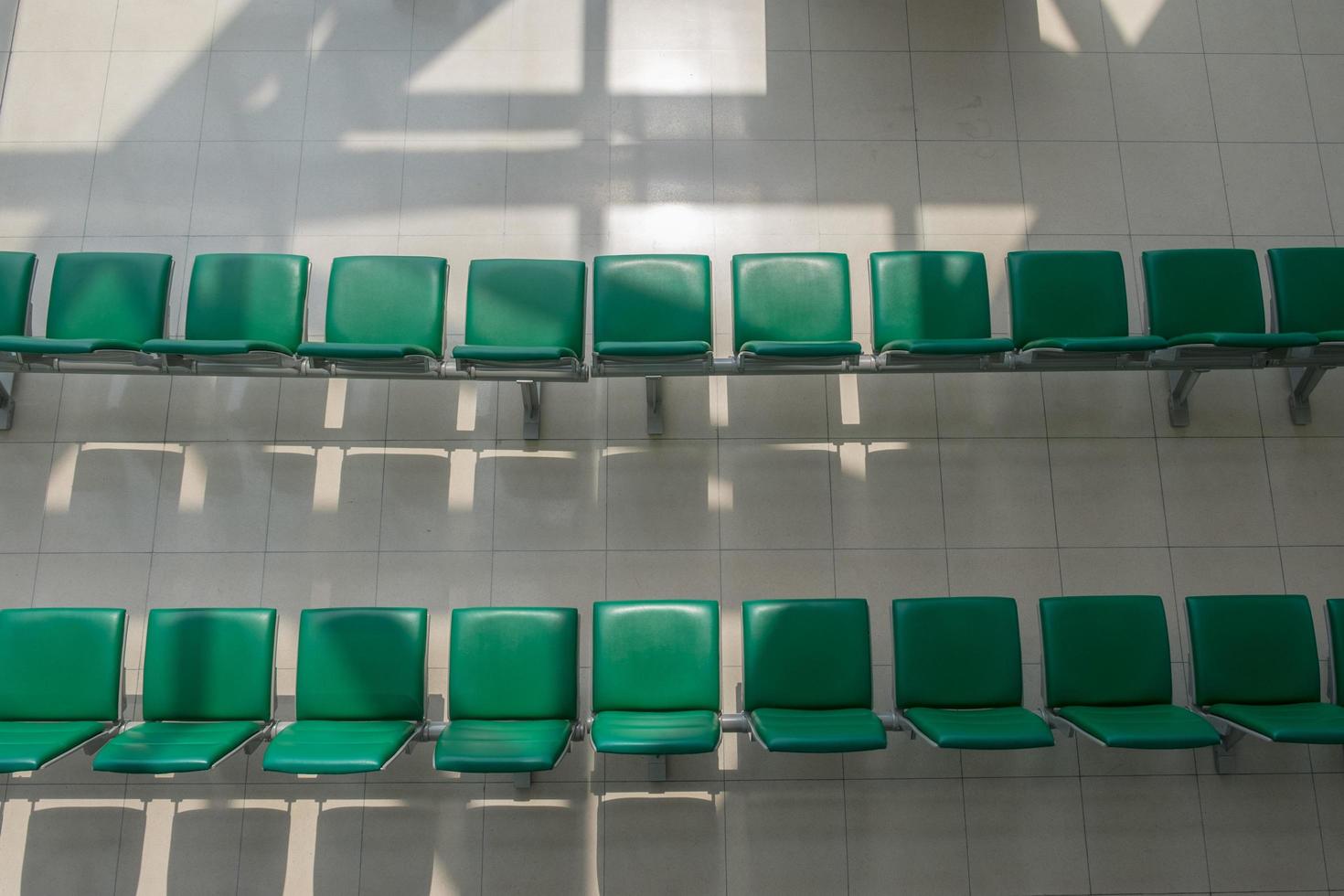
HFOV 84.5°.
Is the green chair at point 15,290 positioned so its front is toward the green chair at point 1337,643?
no

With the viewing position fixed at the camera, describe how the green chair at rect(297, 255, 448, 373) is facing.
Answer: facing the viewer and to the left of the viewer

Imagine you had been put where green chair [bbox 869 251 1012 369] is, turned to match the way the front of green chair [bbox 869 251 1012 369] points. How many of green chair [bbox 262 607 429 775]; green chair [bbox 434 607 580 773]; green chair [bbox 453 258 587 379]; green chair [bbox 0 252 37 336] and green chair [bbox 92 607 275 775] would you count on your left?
0

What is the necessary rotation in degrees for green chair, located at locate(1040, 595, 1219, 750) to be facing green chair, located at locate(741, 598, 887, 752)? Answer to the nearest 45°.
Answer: approximately 90° to its right

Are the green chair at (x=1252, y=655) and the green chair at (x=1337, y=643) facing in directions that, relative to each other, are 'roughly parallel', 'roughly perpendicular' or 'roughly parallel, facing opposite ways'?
roughly parallel

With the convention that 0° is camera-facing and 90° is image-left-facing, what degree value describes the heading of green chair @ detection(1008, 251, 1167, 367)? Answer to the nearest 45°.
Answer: approximately 315°

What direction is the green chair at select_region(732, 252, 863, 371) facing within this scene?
toward the camera

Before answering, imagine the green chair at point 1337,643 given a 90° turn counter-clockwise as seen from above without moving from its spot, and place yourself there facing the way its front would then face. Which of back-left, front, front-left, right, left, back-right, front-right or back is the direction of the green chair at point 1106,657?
back

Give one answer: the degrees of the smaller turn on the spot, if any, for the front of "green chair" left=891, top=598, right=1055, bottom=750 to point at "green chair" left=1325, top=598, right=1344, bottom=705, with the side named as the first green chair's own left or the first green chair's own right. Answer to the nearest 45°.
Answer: approximately 45° to the first green chair's own left

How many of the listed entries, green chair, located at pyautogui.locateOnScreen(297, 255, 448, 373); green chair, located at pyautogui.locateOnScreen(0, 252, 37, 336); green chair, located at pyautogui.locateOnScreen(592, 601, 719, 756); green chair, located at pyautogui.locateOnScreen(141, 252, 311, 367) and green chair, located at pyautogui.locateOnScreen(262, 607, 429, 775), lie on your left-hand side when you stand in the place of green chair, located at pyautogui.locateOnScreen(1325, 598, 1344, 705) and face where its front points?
0

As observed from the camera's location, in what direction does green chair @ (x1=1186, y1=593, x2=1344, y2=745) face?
facing the viewer and to the right of the viewer

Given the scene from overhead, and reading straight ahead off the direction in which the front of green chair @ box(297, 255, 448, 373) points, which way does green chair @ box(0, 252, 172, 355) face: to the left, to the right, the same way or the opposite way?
the same way

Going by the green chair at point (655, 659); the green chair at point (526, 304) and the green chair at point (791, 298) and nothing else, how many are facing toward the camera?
3

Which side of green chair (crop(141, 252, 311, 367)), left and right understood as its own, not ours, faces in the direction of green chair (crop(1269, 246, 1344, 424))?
left

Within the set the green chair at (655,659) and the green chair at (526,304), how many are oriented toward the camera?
2

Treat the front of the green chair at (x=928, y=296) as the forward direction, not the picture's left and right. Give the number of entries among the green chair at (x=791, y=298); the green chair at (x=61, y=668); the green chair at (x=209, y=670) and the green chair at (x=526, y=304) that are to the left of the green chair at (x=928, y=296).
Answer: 0

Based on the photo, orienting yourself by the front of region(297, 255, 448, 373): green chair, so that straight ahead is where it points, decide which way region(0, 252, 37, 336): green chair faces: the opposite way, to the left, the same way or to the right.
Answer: the same way

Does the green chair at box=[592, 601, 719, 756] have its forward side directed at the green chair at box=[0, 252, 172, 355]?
no

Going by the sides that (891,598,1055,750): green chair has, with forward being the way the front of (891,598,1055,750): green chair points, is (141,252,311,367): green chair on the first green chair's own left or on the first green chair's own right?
on the first green chair's own right
